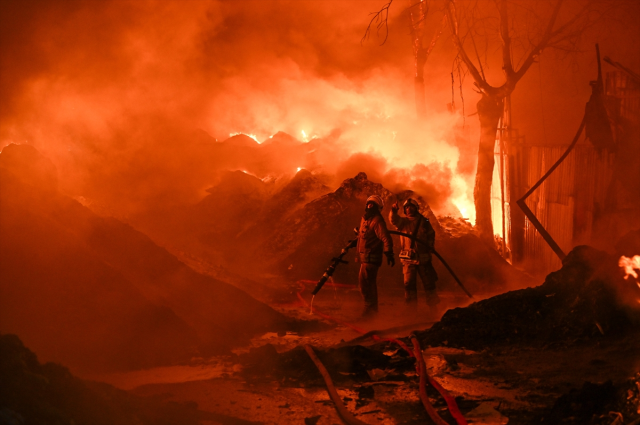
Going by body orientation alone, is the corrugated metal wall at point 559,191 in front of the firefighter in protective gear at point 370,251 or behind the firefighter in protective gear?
behind

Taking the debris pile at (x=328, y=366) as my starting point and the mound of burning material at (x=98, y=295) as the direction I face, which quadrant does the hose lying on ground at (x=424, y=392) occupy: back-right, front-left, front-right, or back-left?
back-left

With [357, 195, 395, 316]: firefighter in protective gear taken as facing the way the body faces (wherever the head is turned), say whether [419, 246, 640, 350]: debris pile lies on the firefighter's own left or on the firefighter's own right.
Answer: on the firefighter's own left

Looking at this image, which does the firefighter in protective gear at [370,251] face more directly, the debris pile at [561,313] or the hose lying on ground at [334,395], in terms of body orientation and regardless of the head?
the hose lying on ground
